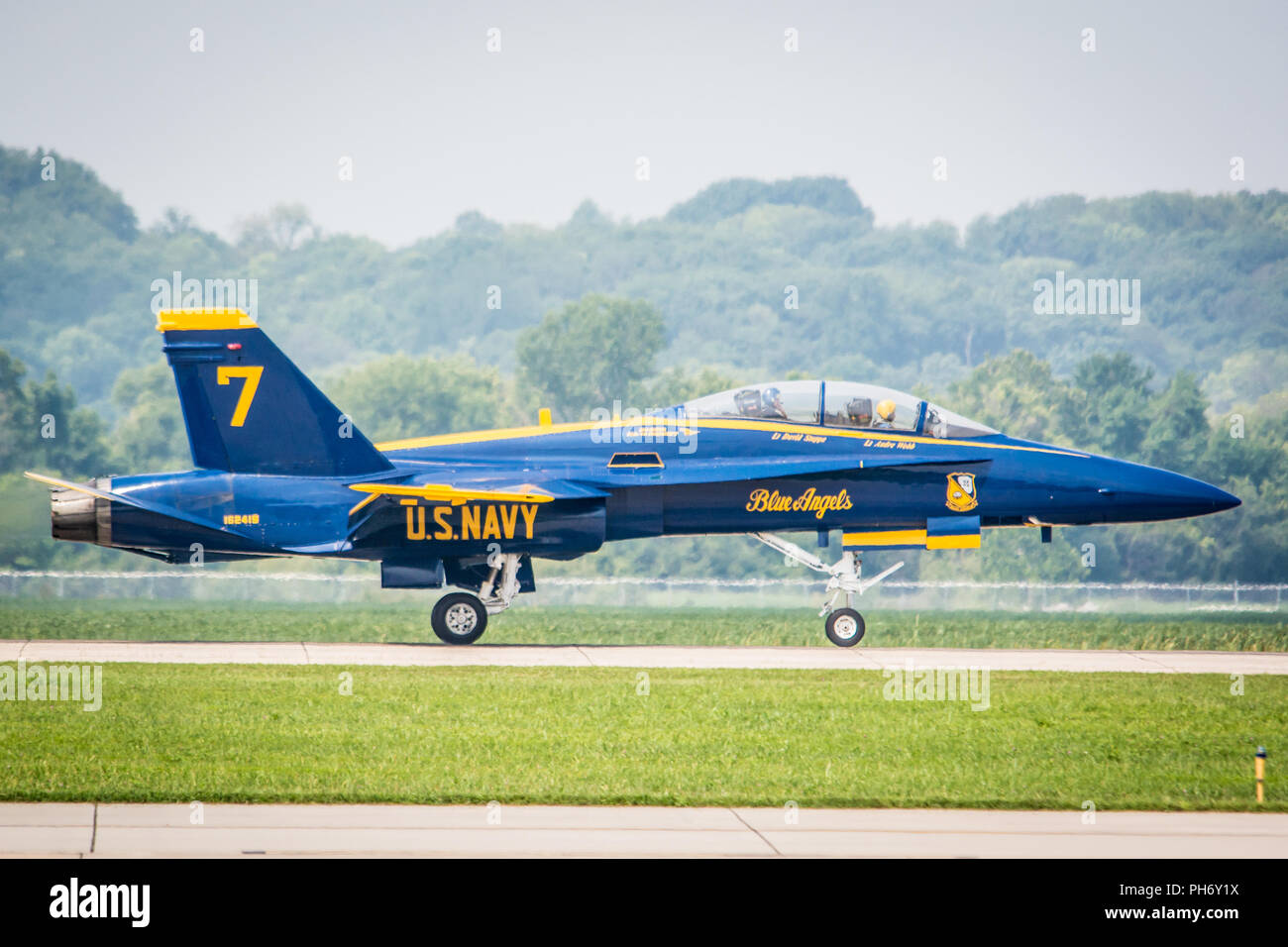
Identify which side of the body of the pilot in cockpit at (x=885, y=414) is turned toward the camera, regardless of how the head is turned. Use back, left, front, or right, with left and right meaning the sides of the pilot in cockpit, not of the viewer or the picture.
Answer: right

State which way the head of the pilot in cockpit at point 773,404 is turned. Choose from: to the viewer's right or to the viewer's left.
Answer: to the viewer's right

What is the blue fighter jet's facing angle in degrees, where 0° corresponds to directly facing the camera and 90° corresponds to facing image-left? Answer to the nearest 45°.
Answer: approximately 270°

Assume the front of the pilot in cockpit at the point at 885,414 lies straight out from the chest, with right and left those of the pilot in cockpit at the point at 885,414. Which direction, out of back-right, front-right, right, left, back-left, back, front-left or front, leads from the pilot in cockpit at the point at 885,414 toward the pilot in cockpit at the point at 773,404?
back
